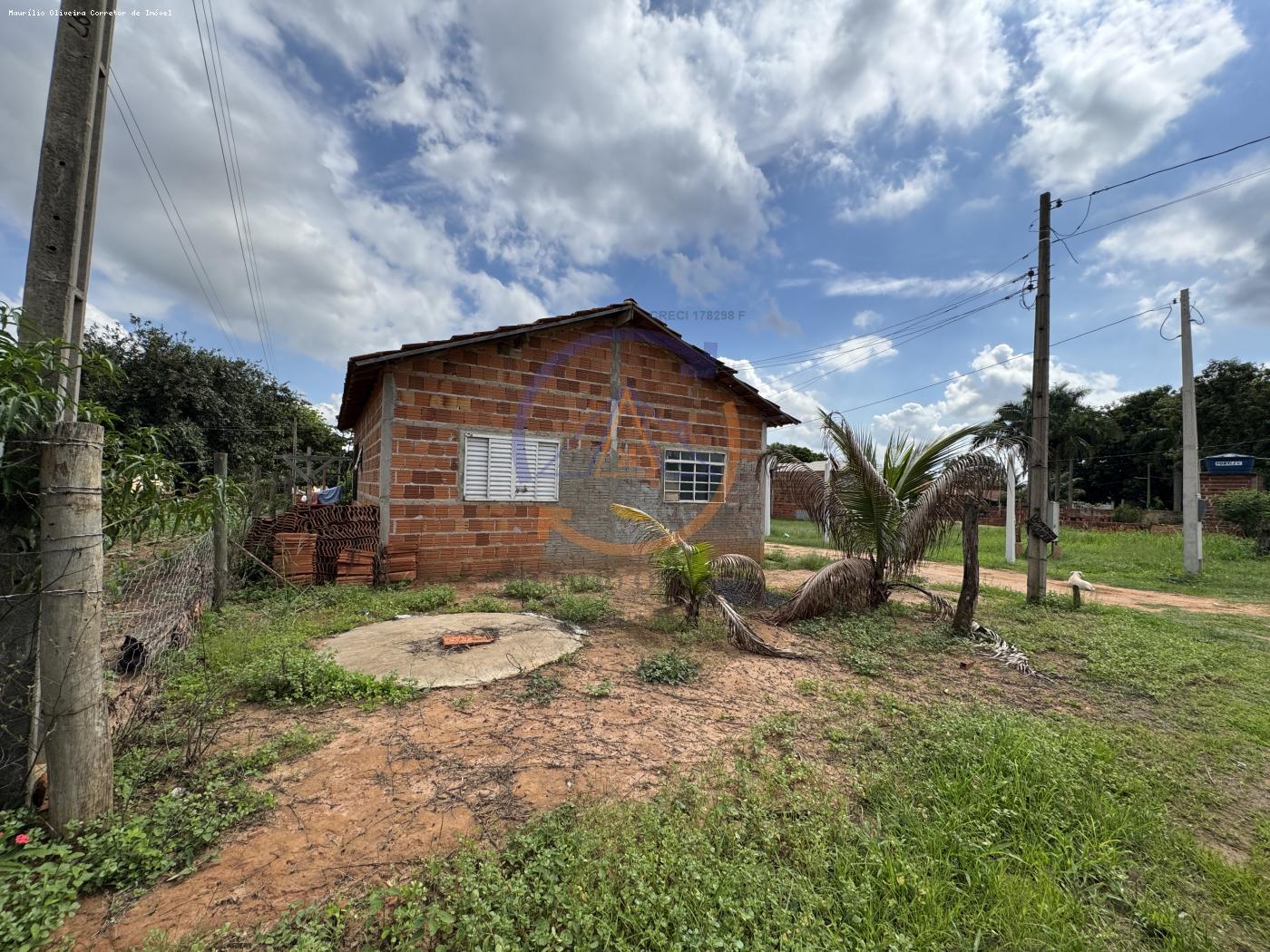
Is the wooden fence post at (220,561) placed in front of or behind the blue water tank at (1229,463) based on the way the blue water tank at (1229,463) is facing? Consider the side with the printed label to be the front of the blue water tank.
in front

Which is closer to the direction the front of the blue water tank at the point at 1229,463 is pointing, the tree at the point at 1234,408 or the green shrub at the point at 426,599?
the green shrub

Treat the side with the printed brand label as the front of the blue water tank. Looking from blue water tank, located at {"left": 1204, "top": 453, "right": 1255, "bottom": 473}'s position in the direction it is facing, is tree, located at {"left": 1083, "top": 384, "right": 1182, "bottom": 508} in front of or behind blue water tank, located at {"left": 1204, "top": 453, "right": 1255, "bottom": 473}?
behind

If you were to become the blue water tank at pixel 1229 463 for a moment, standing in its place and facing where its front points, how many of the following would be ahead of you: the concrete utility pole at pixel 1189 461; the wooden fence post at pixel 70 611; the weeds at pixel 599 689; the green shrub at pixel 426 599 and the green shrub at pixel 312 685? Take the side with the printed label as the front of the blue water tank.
5

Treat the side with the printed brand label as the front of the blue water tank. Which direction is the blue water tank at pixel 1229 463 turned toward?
toward the camera

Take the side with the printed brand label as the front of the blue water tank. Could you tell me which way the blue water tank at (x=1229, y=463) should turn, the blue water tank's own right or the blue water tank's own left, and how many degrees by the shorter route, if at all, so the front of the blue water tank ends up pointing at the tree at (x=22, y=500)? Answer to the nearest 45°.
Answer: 0° — it already faces it

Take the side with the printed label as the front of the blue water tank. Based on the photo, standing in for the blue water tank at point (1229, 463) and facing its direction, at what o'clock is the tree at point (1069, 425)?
The tree is roughly at 5 o'clock from the blue water tank.

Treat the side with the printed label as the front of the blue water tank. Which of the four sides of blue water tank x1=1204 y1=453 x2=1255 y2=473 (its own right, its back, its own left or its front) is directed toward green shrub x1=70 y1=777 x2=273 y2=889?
front

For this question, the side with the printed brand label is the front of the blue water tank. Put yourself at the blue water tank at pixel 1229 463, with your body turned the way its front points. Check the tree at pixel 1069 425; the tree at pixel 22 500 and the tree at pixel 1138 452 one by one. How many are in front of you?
1

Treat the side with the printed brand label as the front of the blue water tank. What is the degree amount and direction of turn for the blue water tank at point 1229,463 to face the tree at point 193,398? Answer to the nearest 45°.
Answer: approximately 45° to its right

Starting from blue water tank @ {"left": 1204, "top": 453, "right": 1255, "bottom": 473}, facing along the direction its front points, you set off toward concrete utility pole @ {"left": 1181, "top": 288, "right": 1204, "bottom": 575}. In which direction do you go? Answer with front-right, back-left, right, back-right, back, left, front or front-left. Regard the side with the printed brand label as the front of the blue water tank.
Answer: front

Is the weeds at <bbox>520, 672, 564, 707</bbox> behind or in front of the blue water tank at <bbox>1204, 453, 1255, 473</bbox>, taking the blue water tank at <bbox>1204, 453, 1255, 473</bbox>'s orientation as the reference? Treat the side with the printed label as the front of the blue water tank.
in front

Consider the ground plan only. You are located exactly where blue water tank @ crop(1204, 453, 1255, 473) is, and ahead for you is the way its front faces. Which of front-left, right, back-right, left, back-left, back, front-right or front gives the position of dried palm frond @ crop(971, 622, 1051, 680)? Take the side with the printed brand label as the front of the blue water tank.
front
